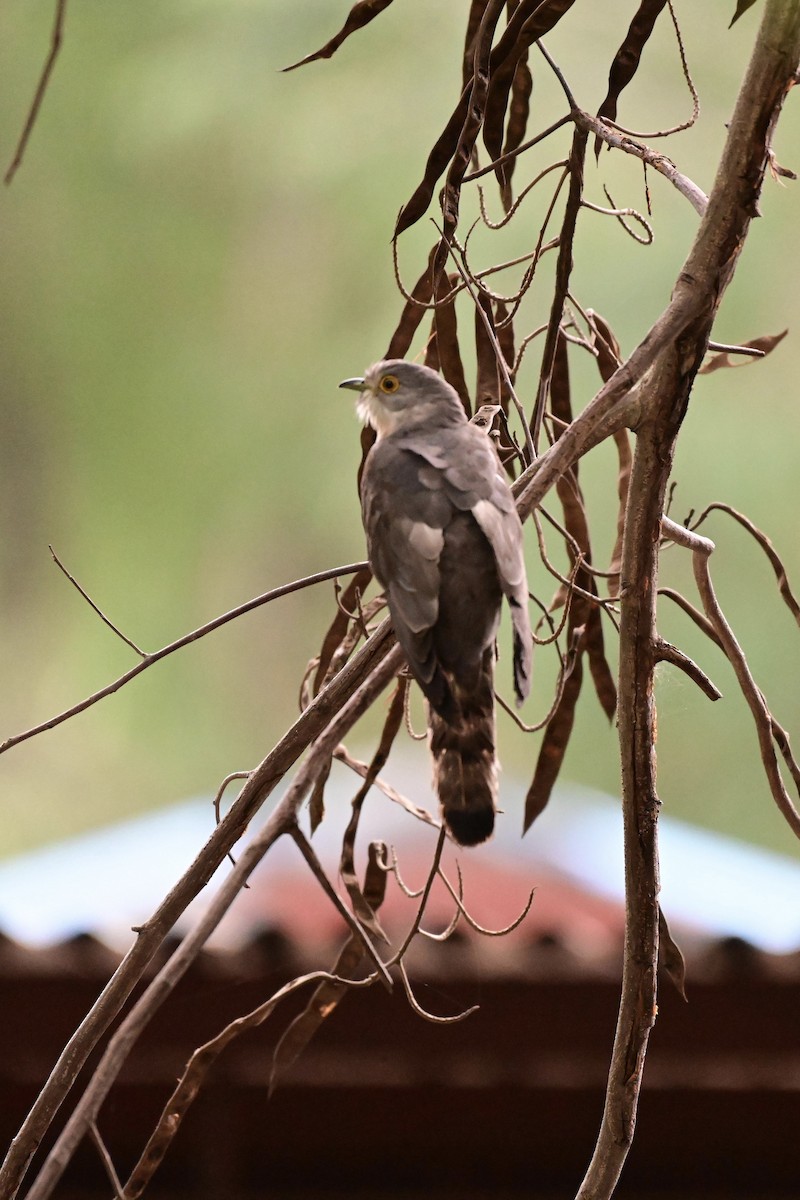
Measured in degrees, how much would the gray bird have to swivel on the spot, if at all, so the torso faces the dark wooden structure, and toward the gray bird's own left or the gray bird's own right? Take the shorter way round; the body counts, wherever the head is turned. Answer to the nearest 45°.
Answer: approximately 45° to the gray bird's own right

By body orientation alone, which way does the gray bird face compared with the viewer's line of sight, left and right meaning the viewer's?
facing away from the viewer and to the left of the viewer

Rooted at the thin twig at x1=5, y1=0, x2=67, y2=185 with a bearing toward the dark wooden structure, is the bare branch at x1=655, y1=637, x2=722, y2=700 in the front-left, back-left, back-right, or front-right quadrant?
front-right

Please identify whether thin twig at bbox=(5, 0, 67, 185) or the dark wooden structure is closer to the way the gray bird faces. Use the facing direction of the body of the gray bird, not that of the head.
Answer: the dark wooden structure
